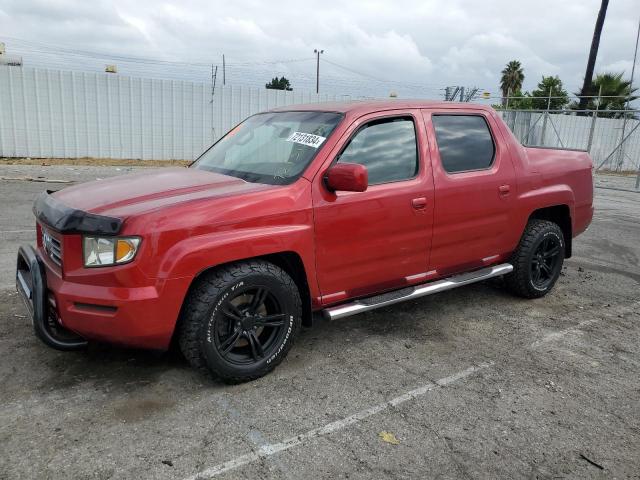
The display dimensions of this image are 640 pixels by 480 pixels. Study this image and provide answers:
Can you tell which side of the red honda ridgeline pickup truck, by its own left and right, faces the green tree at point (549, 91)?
back

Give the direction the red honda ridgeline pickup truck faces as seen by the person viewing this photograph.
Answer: facing the viewer and to the left of the viewer

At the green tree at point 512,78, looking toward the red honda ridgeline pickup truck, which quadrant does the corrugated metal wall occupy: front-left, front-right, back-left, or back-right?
front-right

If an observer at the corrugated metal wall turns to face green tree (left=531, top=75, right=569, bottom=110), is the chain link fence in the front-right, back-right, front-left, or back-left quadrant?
front-right

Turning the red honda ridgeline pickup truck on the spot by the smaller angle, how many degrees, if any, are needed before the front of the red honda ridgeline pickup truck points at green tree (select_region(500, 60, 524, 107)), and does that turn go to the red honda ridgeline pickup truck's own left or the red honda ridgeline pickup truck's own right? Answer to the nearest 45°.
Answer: approximately 135° to the red honda ridgeline pickup truck's own right

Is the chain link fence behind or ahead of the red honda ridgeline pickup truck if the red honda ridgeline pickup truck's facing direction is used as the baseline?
behind

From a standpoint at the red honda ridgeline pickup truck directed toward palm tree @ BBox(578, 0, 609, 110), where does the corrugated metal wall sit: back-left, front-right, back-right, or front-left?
front-left

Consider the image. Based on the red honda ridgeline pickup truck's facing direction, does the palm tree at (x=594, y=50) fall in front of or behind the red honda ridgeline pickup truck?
behind

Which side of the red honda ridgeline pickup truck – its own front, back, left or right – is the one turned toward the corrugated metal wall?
right
